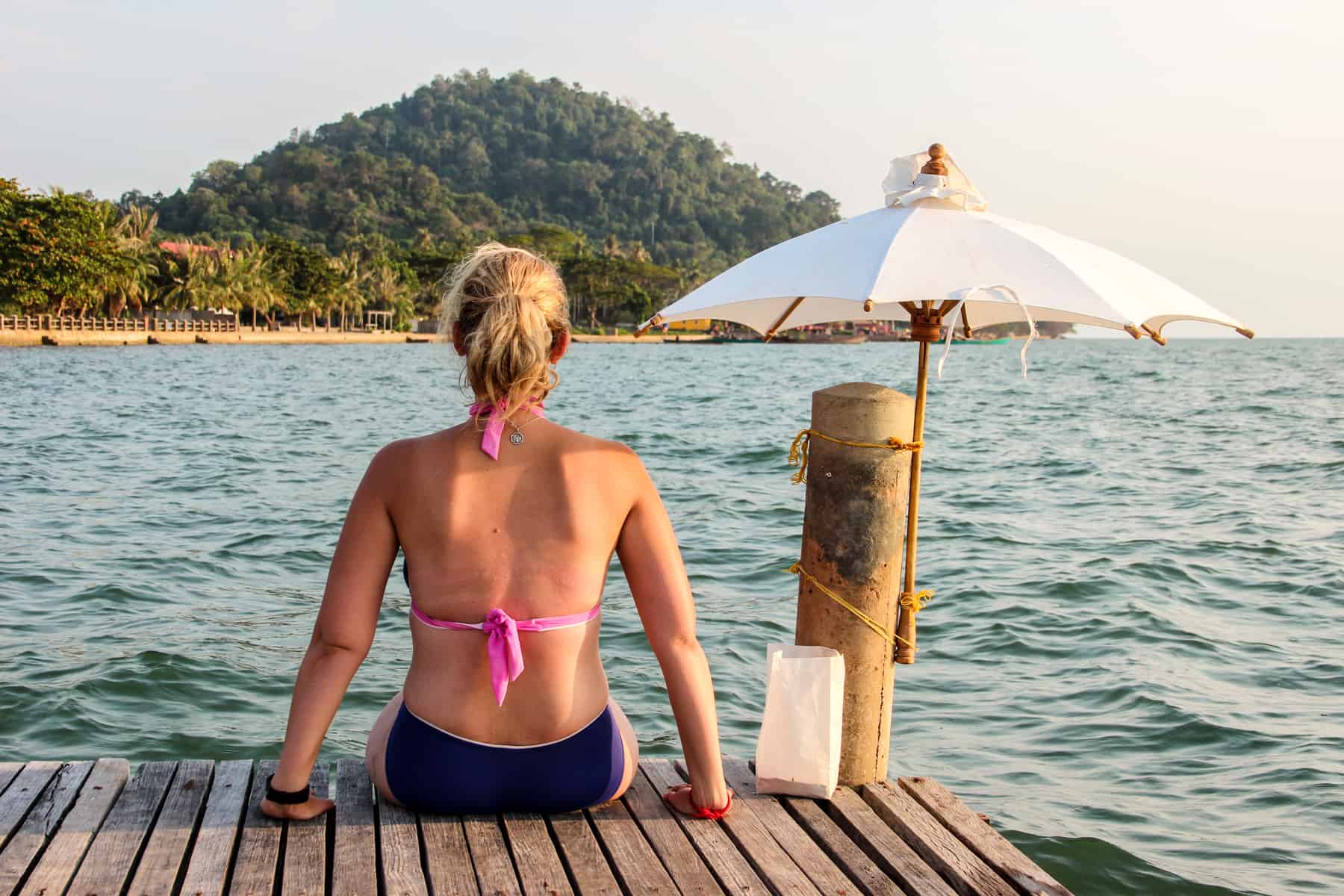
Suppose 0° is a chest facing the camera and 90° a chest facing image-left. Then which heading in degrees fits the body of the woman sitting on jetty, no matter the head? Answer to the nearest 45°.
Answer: approximately 180°

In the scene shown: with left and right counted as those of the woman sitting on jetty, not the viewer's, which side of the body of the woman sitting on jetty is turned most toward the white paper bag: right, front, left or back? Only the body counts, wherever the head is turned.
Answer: right

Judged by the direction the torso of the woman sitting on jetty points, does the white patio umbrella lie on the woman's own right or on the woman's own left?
on the woman's own right

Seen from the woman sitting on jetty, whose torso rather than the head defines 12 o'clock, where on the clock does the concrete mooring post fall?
The concrete mooring post is roughly at 2 o'clock from the woman sitting on jetty.

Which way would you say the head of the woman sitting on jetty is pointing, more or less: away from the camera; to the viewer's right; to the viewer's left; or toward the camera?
away from the camera
